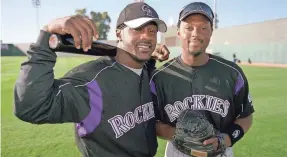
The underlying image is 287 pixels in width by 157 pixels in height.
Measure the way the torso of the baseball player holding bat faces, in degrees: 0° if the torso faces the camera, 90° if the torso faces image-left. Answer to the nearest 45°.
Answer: approximately 315°

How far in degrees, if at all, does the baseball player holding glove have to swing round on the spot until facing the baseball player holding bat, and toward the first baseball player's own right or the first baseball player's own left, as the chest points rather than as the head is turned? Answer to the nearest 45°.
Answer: approximately 45° to the first baseball player's own right

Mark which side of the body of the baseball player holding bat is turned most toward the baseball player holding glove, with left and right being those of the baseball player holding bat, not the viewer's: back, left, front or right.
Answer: left
